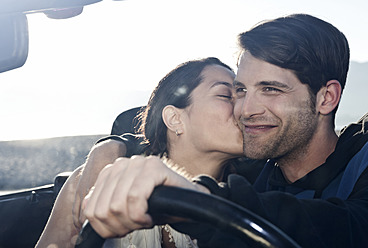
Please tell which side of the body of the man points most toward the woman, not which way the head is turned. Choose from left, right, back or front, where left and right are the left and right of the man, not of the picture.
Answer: right

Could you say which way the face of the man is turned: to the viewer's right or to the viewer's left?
to the viewer's left

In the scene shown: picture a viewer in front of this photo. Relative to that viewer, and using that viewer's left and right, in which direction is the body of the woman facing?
facing the viewer and to the right of the viewer

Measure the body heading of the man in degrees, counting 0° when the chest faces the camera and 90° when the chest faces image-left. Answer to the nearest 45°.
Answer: approximately 45°

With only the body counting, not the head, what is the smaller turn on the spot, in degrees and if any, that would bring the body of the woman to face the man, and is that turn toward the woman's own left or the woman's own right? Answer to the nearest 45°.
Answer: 0° — they already face them

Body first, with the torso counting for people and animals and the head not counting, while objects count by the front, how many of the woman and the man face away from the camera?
0

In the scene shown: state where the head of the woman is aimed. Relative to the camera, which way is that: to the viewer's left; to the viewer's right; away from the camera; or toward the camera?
to the viewer's right

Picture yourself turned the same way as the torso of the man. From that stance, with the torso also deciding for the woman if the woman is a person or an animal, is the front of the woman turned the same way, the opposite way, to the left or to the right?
to the left
